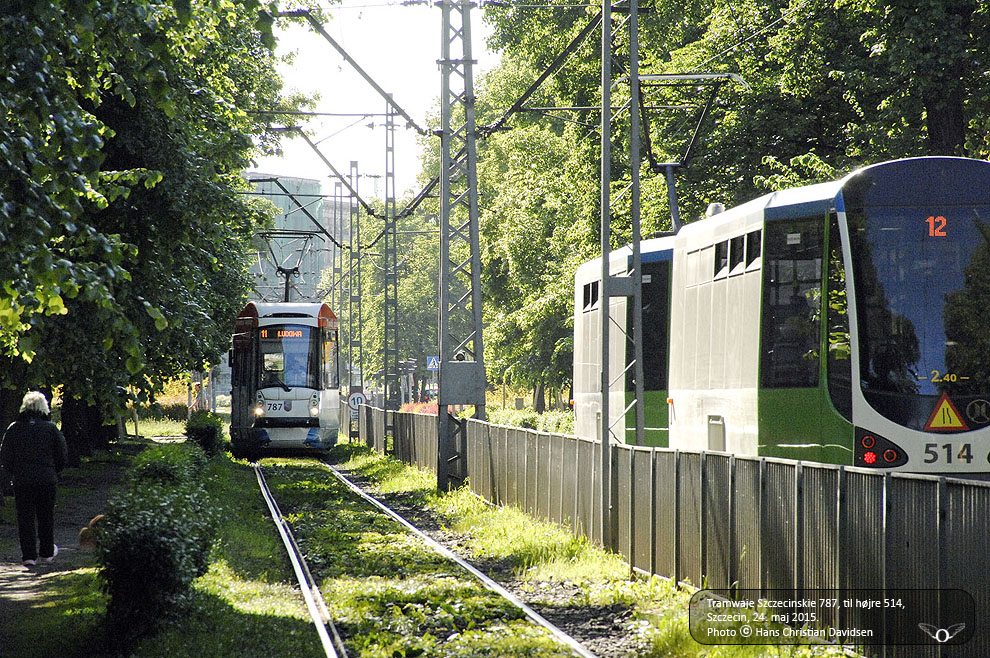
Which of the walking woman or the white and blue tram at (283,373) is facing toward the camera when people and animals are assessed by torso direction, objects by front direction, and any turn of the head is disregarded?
the white and blue tram

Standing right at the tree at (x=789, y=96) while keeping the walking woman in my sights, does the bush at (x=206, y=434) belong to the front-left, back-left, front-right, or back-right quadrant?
front-right

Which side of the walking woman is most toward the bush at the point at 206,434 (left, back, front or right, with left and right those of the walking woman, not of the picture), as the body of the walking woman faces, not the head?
front

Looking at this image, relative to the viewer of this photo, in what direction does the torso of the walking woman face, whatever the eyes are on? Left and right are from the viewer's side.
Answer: facing away from the viewer

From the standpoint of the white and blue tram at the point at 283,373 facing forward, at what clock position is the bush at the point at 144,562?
The bush is roughly at 12 o'clock from the white and blue tram.

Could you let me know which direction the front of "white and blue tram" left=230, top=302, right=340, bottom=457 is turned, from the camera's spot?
facing the viewer

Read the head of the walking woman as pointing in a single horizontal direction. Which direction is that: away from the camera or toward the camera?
away from the camera

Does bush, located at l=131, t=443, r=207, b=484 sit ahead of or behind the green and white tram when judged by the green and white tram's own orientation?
ahead

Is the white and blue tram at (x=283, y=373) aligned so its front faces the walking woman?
yes

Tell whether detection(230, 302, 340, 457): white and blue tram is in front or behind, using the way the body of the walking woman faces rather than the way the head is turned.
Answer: in front

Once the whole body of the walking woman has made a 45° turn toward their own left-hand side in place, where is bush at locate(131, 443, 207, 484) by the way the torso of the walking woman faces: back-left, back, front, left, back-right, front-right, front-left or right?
right

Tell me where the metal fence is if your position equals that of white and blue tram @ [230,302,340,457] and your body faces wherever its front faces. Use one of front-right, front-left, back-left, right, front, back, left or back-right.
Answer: front

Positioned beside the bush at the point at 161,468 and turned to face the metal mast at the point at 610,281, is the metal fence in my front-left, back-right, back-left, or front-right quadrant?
front-right
